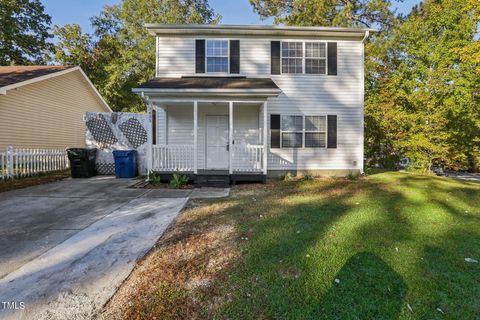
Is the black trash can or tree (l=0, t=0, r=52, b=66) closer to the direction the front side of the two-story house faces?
the black trash can

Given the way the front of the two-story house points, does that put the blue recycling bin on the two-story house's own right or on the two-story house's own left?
on the two-story house's own right

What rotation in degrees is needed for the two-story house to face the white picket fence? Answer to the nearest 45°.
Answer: approximately 90° to its right

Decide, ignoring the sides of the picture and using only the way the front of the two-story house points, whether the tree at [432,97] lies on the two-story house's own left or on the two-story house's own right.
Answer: on the two-story house's own left

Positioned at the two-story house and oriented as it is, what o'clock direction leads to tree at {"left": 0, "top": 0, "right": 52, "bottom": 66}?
The tree is roughly at 4 o'clock from the two-story house.

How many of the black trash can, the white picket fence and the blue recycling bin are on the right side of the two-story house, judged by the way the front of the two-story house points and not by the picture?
3

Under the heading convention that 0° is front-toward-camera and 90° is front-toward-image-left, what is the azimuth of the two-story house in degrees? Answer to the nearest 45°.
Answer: approximately 0°

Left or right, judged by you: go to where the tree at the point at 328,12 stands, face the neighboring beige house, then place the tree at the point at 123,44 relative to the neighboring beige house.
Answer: right

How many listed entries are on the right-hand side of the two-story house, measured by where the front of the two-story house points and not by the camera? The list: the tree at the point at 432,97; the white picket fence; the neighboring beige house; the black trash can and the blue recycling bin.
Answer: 4

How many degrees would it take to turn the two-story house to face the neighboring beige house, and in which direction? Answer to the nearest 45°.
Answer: approximately 90° to its right
